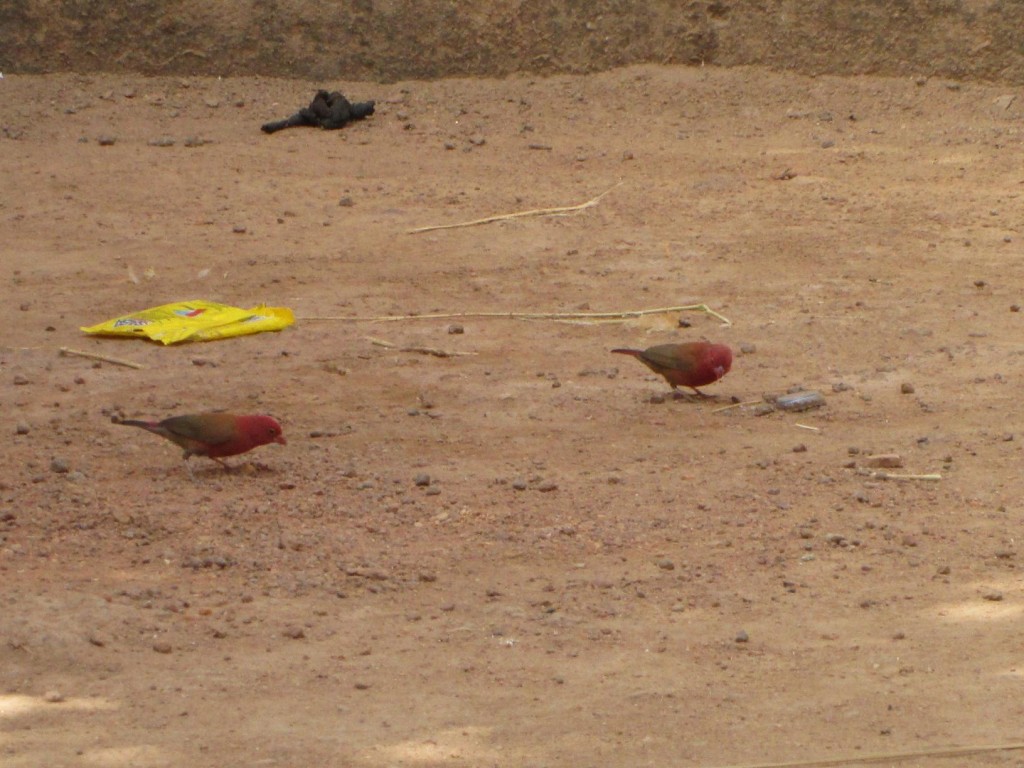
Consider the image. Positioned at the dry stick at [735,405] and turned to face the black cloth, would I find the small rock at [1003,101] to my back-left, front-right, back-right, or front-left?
front-right

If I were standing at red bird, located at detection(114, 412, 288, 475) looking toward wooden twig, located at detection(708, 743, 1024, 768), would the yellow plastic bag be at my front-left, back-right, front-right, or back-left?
back-left

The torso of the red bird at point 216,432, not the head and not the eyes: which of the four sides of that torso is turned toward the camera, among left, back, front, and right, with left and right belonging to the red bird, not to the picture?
right

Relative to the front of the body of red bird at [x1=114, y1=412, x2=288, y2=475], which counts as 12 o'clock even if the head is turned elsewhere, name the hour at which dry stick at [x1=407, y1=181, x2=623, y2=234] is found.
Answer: The dry stick is roughly at 10 o'clock from the red bird.

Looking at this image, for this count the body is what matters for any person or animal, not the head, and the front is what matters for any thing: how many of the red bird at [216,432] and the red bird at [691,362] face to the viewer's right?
2

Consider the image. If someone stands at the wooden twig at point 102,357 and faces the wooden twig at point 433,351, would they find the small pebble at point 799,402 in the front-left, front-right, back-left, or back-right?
front-right

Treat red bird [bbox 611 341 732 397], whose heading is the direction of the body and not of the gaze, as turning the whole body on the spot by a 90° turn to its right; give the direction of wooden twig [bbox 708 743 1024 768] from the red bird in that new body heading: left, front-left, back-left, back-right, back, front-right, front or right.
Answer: front

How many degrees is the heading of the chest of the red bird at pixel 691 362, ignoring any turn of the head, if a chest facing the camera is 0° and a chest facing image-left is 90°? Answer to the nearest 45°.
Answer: approximately 270°

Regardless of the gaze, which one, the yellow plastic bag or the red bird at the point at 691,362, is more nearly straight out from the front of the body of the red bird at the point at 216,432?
the red bird

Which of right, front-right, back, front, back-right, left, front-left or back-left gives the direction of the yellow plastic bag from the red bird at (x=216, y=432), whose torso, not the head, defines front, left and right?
left

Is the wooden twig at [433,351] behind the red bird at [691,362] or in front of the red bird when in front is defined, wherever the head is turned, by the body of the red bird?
behind

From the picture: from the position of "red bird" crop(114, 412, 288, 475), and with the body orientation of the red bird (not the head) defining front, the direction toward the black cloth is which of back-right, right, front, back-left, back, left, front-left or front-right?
left

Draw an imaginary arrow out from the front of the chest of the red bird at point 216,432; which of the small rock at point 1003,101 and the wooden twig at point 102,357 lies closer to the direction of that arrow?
the small rock

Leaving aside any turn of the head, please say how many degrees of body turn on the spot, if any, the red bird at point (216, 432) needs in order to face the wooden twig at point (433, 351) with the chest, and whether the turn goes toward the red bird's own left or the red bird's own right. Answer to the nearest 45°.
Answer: approximately 45° to the red bird's own left

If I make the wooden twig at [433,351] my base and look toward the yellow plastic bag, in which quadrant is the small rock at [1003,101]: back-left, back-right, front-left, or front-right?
back-right

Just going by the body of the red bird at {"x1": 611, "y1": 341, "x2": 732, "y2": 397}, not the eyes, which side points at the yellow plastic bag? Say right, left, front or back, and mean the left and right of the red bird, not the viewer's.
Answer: back
